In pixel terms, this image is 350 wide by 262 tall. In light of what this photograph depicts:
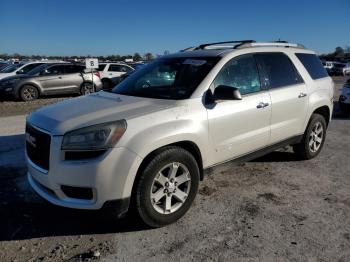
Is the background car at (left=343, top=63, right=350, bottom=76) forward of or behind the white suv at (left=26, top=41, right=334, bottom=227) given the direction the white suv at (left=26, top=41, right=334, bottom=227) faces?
behind

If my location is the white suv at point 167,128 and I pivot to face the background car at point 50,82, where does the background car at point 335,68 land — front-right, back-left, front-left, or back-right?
front-right

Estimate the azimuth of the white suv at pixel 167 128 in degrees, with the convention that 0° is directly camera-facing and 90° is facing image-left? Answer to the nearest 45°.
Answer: approximately 45°

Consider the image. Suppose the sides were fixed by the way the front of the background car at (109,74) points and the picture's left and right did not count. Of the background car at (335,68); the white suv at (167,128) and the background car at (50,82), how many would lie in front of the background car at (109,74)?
1

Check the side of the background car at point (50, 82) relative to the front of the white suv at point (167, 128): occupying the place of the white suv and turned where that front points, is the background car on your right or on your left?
on your right
